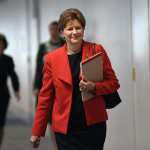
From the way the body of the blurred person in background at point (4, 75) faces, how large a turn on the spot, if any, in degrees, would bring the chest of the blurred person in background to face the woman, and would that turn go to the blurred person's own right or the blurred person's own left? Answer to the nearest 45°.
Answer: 0° — they already face them

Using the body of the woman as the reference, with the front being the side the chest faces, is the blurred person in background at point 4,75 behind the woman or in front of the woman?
behind

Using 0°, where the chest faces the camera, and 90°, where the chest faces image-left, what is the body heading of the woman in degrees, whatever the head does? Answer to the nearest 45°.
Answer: approximately 0°

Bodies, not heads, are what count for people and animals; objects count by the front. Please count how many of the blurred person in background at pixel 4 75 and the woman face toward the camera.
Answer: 2
